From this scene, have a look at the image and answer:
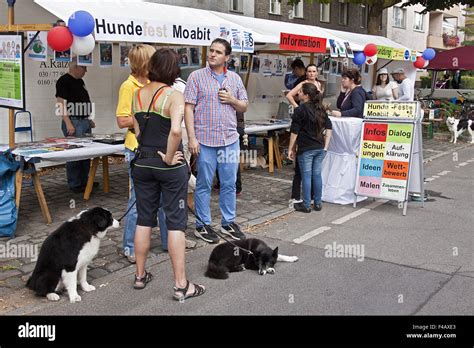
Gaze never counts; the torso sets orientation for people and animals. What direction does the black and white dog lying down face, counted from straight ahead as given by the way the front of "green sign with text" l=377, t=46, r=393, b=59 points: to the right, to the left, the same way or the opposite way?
to the left

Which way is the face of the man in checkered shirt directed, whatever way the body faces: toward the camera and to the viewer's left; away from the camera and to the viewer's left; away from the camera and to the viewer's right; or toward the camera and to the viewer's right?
toward the camera and to the viewer's left

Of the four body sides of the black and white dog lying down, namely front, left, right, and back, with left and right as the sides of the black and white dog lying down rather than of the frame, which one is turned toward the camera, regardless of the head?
right

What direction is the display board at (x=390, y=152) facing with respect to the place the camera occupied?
facing the viewer and to the left of the viewer

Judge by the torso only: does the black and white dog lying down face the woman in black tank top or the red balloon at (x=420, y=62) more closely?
the red balloon

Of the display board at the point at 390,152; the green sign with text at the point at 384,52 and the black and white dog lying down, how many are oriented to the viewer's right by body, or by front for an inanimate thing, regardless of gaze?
1

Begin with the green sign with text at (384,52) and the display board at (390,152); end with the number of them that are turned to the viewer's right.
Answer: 0

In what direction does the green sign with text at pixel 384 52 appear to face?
toward the camera

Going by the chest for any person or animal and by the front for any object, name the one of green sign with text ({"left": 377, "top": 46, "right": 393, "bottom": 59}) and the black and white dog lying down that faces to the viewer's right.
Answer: the black and white dog lying down

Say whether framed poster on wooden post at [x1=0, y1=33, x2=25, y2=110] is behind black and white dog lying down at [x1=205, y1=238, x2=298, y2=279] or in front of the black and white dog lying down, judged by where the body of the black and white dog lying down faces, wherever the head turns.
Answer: behind
